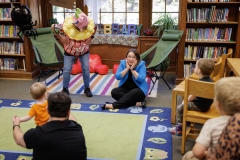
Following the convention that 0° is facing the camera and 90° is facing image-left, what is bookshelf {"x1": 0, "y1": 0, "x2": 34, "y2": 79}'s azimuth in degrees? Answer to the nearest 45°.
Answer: approximately 0°

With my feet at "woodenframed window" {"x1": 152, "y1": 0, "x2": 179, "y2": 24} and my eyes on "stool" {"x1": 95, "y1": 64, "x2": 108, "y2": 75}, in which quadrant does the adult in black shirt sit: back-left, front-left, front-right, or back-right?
front-left

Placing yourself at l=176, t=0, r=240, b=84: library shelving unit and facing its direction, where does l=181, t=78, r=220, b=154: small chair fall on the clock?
The small chair is roughly at 12 o'clock from the library shelving unit.

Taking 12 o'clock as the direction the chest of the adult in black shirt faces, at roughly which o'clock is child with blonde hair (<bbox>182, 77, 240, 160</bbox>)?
The child with blonde hair is roughly at 4 o'clock from the adult in black shirt.

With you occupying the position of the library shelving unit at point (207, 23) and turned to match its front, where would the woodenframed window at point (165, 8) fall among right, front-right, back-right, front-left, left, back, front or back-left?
back-right

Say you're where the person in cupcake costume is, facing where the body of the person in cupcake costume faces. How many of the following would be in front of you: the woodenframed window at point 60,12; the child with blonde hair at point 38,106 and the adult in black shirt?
2

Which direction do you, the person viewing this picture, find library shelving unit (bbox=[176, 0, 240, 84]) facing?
facing the viewer

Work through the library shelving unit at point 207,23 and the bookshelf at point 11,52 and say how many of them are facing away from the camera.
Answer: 0

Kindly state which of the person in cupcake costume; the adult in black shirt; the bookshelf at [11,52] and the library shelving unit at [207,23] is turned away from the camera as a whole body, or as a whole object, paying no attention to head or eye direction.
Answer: the adult in black shirt

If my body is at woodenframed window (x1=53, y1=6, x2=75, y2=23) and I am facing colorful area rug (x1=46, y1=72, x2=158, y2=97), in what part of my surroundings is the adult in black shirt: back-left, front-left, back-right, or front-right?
front-right

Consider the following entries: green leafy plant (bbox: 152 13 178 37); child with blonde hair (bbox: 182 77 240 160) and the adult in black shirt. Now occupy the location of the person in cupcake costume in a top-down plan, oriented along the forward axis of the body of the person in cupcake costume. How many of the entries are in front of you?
2

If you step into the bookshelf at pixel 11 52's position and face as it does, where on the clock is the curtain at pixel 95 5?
The curtain is roughly at 9 o'clock from the bookshelf.

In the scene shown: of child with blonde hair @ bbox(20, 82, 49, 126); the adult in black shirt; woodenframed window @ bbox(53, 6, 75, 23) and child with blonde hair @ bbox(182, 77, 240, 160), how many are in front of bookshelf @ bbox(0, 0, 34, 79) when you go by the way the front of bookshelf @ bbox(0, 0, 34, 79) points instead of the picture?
3

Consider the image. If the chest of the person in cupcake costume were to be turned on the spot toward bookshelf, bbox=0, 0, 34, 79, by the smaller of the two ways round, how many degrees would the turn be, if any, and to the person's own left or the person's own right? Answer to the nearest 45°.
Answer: approximately 135° to the person's own right

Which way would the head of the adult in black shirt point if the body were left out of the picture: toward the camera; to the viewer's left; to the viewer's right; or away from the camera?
away from the camera

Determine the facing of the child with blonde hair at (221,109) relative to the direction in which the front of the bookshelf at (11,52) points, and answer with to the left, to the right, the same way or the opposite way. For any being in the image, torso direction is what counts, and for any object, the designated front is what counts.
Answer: the opposite way

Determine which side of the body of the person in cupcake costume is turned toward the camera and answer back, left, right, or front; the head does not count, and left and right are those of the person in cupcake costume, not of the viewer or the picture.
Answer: front

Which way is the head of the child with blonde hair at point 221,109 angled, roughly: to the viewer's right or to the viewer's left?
to the viewer's left

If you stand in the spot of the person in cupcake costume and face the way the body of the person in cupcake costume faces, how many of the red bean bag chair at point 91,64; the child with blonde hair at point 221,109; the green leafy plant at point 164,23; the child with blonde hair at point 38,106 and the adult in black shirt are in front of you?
3

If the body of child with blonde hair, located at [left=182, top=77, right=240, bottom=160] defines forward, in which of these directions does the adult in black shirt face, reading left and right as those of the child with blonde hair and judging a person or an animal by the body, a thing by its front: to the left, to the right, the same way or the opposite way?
the same way

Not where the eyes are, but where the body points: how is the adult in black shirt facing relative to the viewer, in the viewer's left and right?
facing away from the viewer
